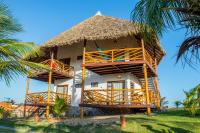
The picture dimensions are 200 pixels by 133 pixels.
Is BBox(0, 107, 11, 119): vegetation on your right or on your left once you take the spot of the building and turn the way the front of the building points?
on your right

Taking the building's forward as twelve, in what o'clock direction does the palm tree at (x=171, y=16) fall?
The palm tree is roughly at 12 o'clock from the building.

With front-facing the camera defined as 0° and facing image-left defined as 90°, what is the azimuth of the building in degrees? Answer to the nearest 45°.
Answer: approximately 0°

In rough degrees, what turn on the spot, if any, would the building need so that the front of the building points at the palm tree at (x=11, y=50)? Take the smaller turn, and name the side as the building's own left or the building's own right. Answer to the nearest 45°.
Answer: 0° — it already faces it
